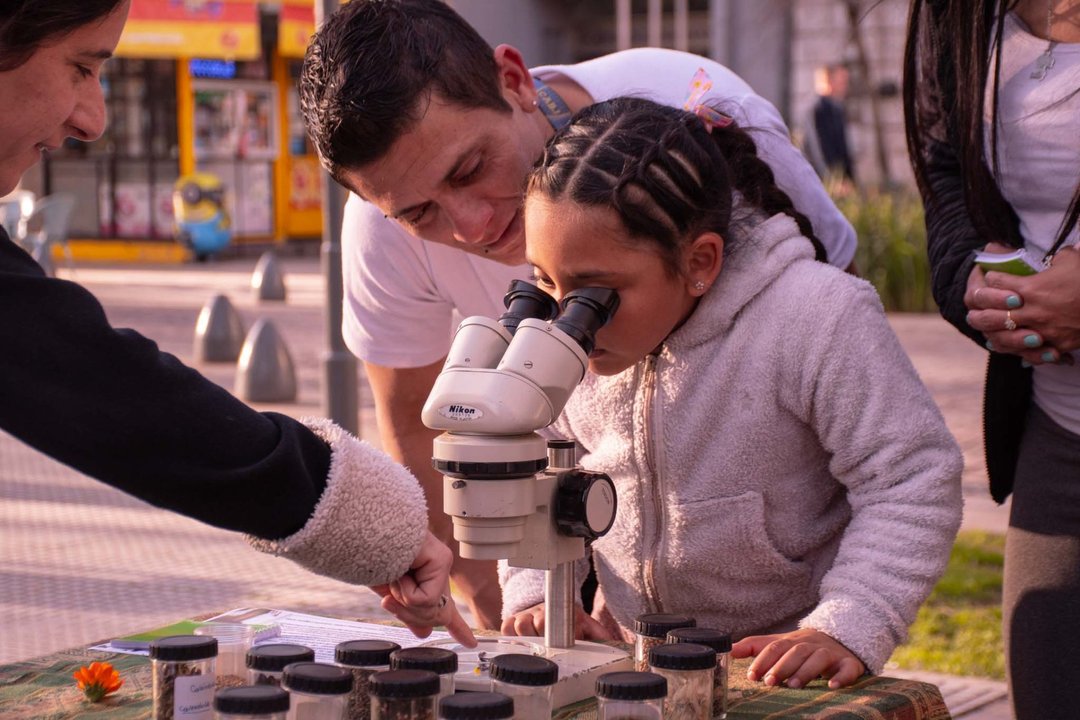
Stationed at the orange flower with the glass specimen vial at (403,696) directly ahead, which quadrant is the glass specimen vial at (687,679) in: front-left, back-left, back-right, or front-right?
front-left

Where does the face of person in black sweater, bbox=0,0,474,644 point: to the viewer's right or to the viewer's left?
to the viewer's right

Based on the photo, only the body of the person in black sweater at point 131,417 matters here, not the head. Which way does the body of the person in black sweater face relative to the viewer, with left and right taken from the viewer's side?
facing to the right of the viewer

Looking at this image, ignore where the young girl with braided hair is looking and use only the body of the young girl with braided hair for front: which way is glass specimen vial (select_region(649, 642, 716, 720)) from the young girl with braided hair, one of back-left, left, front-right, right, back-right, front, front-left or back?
front-left

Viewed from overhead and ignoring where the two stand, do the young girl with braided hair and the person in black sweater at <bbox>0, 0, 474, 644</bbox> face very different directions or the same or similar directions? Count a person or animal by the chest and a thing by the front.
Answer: very different directions

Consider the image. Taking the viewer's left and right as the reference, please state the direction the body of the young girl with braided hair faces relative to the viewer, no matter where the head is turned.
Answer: facing the viewer and to the left of the viewer

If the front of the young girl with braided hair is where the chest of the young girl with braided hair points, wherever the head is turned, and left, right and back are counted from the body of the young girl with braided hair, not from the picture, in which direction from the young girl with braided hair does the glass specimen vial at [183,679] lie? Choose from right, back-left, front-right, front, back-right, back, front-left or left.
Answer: front
